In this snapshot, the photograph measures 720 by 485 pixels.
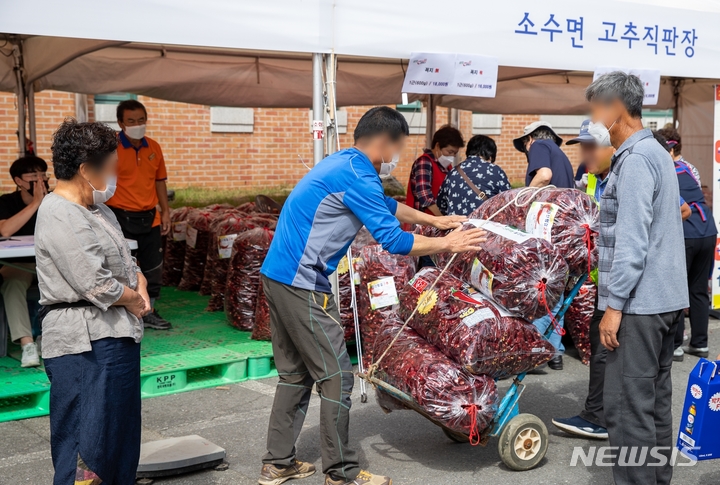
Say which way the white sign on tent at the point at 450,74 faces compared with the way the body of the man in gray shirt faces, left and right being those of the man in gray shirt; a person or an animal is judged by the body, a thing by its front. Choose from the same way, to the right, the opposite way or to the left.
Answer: to the left

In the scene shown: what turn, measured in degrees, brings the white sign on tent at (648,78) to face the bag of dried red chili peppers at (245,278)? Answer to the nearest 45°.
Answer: approximately 90° to its right

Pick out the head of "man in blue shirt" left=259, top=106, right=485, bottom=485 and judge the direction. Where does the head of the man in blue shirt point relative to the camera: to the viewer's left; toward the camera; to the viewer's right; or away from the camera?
to the viewer's right

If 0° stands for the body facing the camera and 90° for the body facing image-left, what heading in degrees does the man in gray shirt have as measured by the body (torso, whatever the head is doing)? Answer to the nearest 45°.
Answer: approximately 90°

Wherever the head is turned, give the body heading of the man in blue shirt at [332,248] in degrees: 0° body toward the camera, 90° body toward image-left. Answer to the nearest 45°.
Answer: approximately 270°

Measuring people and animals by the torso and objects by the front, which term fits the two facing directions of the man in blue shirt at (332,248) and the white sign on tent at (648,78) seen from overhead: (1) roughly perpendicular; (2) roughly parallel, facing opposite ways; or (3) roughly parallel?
roughly perpendicular
